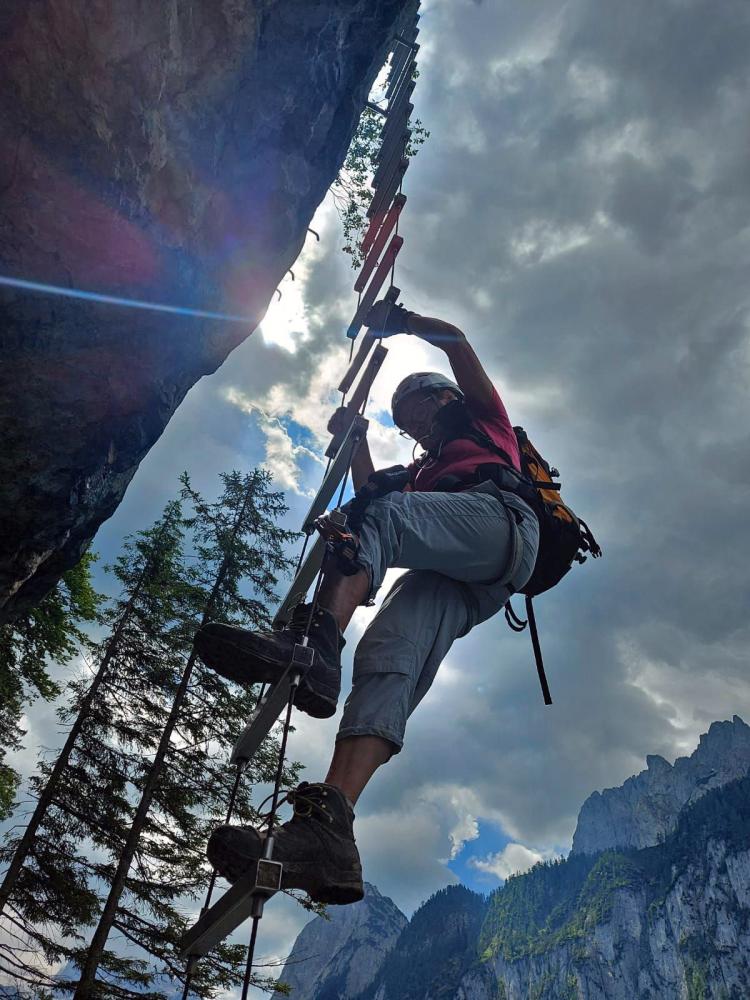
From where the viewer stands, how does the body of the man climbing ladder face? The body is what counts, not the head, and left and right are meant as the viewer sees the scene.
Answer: facing to the left of the viewer
